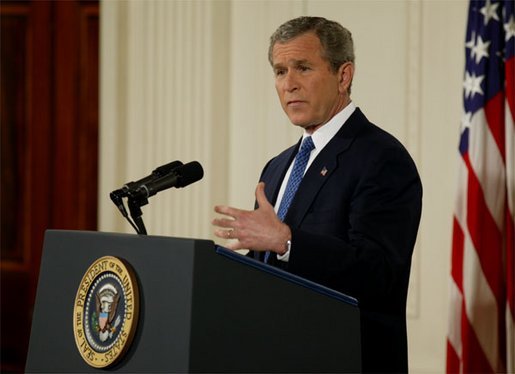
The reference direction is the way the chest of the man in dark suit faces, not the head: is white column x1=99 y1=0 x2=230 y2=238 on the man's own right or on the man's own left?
on the man's own right

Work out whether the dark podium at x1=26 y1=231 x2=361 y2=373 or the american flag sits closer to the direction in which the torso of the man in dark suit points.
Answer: the dark podium

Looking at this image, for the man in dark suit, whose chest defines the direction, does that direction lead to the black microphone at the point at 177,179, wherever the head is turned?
yes

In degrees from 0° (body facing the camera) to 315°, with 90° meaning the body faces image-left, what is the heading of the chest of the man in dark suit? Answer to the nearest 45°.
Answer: approximately 45°

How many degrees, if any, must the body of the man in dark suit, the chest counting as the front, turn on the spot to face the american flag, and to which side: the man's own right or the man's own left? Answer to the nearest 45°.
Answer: approximately 180°

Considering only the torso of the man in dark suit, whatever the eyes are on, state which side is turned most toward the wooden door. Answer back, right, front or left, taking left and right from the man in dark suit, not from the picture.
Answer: right

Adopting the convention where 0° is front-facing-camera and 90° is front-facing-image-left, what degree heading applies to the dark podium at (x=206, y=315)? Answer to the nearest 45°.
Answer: approximately 45°

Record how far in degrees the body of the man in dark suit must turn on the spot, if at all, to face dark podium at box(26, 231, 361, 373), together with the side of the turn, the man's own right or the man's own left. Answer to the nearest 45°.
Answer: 0° — they already face it

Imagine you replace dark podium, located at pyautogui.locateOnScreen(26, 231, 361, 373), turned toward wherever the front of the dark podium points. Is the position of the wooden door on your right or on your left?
on your right
